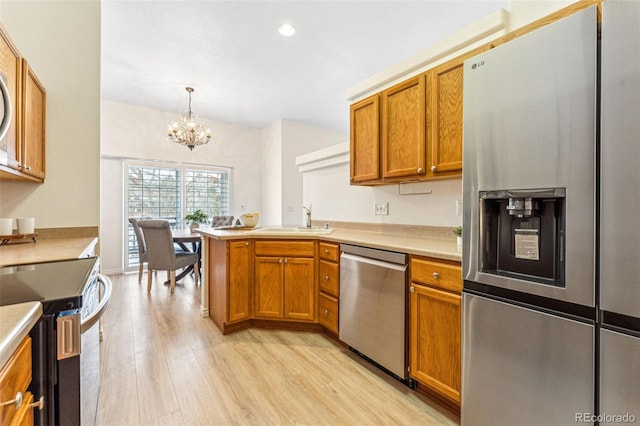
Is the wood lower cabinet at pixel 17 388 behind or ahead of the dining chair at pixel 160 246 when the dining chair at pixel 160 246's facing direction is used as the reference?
behind

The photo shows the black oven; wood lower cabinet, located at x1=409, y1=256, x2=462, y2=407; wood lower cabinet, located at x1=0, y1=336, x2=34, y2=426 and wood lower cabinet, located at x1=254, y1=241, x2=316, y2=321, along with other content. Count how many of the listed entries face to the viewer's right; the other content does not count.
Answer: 2

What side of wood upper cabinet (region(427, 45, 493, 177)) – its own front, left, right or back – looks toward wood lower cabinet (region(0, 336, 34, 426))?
front

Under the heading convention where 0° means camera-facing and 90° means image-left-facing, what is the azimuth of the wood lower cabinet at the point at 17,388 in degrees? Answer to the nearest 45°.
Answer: approximately 270°

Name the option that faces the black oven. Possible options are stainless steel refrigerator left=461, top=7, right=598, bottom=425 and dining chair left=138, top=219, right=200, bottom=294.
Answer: the stainless steel refrigerator

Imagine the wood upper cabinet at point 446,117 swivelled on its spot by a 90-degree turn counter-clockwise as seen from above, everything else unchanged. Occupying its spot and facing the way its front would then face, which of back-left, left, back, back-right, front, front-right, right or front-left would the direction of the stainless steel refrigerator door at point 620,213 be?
front

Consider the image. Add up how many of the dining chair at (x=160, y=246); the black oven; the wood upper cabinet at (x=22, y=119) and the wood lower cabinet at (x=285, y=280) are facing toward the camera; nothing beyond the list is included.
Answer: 1

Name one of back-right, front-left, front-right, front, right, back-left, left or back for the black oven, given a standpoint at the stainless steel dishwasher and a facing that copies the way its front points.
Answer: front

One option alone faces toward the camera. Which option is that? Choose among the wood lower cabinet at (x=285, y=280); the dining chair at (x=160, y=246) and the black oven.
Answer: the wood lower cabinet

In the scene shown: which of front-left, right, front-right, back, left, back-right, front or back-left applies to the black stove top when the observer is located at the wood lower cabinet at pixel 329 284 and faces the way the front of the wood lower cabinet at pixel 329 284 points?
front

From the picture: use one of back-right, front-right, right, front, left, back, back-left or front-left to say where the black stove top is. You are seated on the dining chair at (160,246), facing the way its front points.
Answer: back-right

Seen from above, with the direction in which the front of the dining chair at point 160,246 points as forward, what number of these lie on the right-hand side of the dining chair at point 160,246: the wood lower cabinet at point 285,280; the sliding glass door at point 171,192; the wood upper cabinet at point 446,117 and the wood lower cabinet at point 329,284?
3

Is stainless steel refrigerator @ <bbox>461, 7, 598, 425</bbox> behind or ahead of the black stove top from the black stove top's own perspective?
ahead

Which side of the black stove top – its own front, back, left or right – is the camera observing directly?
right

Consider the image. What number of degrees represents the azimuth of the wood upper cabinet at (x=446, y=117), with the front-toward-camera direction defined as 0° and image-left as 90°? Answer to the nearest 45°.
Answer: approximately 45°

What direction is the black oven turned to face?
to the viewer's right

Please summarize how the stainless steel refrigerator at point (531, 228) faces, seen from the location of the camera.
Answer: facing the viewer and to the left of the viewer
